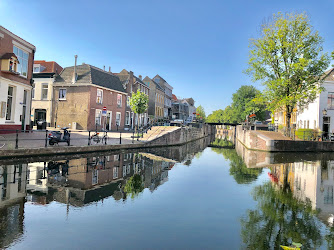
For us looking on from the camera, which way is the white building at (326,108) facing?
facing the viewer and to the left of the viewer

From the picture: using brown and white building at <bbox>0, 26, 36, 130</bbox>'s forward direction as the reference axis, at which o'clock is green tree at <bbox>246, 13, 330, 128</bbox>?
The green tree is roughly at 11 o'clock from the brown and white building.

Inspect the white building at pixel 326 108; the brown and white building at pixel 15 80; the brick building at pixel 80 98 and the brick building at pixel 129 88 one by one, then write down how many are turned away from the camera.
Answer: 0

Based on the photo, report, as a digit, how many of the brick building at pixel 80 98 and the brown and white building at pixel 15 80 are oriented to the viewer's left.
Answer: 0

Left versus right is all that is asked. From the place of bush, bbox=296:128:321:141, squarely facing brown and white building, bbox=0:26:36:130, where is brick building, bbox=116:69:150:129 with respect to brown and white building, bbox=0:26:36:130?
right

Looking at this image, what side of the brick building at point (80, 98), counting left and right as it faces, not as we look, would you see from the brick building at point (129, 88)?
left

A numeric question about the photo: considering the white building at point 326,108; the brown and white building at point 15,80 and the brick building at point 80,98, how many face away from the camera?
0

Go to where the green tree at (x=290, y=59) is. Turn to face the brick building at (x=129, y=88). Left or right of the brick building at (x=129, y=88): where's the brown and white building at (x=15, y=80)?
left

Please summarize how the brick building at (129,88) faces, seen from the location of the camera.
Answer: facing the viewer and to the right of the viewer

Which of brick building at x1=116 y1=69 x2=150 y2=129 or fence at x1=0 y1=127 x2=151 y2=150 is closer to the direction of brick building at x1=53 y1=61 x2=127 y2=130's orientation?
the fence

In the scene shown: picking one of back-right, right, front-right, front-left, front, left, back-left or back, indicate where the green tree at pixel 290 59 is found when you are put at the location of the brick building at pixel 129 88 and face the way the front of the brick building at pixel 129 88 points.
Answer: front

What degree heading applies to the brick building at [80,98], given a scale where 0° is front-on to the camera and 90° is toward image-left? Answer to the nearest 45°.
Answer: approximately 315°

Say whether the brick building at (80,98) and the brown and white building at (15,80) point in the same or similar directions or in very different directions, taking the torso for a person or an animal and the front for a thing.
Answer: same or similar directions
